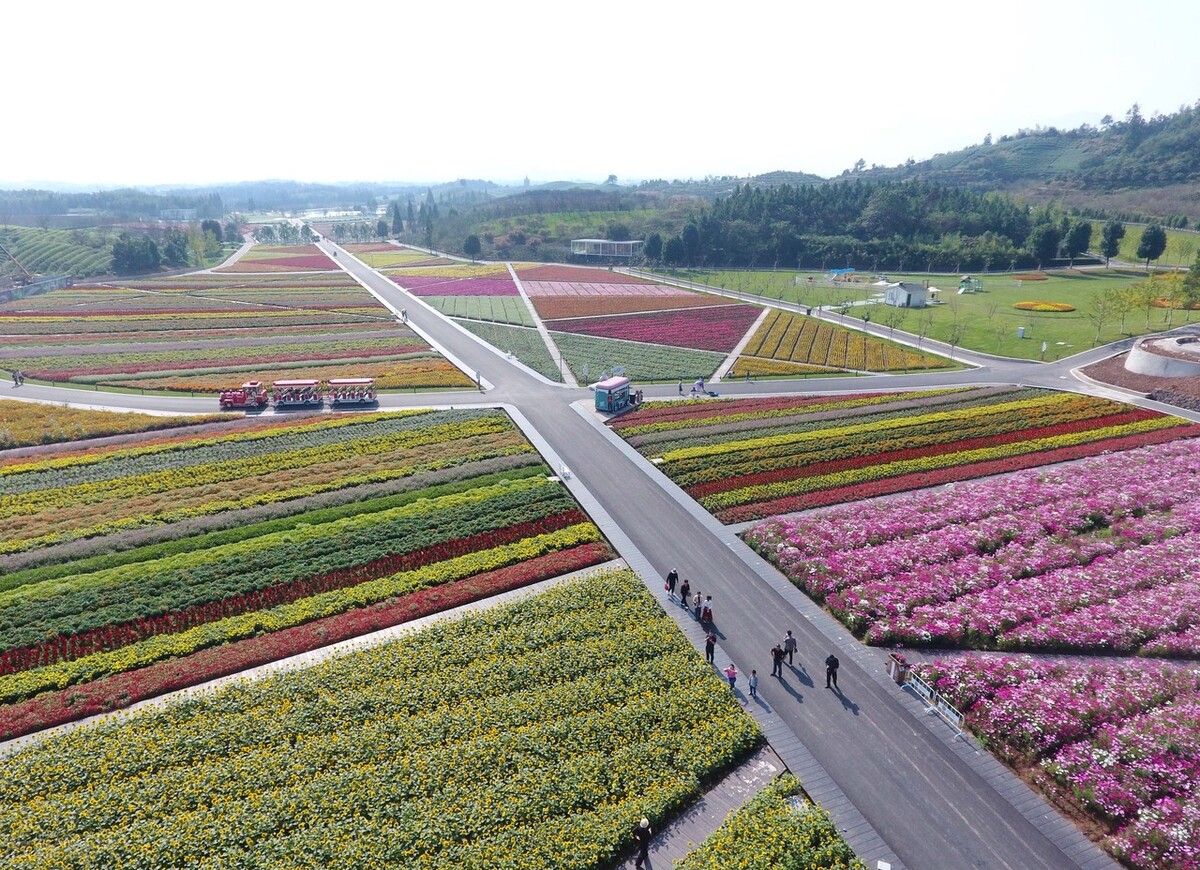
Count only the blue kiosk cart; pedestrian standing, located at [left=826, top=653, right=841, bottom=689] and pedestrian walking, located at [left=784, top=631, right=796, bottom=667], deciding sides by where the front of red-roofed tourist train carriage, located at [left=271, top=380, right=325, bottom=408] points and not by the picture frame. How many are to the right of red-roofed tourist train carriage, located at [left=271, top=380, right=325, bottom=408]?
0

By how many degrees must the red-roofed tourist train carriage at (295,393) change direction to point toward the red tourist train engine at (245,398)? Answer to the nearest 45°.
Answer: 0° — it already faces it

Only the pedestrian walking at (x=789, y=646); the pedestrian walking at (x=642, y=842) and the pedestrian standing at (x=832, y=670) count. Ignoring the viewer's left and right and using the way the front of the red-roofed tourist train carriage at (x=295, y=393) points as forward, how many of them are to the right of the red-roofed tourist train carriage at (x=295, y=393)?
0

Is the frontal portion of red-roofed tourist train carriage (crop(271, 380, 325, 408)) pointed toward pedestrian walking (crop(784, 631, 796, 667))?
no

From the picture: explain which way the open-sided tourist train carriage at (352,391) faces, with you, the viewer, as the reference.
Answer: facing to the left of the viewer

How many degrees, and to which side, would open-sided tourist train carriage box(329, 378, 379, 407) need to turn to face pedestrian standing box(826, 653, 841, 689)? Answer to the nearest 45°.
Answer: approximately 90° to its left

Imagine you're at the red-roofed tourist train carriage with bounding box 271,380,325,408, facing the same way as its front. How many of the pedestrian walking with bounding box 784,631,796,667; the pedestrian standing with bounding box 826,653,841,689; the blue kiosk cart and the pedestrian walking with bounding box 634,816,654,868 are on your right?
0

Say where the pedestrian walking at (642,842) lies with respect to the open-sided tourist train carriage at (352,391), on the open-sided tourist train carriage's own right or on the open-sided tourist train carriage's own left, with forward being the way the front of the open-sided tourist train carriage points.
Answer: on the open-sided tourist train carriage's own left

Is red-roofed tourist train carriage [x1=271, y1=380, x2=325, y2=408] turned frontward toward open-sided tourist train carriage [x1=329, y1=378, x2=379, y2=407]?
no

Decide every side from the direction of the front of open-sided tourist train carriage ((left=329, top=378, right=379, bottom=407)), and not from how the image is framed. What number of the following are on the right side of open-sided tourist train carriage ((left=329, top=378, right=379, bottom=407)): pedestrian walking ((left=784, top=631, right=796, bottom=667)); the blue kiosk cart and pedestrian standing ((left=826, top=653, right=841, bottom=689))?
0

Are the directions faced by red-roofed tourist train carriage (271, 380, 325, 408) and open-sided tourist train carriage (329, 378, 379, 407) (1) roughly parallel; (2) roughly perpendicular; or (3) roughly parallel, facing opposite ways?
roughly parallel

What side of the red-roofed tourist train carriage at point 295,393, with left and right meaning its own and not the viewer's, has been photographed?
left

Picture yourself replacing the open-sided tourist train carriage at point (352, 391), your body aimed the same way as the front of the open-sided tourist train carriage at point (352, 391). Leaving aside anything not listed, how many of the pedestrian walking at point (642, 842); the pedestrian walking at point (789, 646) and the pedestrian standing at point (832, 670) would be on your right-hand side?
0

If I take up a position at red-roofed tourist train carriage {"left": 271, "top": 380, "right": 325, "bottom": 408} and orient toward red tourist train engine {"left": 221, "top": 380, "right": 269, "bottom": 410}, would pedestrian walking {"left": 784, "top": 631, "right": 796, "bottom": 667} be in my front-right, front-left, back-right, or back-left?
back-left

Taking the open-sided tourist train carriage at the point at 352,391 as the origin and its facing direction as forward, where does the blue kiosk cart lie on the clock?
The blue kiosk cart is roughly at 7 o'clock from the open-sided tourist train carriage.

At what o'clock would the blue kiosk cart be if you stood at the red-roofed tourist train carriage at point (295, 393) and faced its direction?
The blue kiosk cart is roughly at 7 o'clock from the red-roofed tourist train carriage.

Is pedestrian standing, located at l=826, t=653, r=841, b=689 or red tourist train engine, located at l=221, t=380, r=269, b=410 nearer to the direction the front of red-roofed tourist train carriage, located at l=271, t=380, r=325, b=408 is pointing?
the red tourist train engine

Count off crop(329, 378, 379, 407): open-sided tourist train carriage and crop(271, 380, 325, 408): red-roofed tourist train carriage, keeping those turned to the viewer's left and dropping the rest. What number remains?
2

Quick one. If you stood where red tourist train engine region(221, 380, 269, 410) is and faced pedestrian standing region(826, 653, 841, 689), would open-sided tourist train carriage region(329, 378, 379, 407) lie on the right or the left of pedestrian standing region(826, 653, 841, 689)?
left
